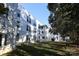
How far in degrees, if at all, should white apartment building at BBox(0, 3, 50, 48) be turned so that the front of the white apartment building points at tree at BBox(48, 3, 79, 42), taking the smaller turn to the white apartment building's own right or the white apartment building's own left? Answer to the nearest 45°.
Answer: approximately 45° to the white apartment building's own left

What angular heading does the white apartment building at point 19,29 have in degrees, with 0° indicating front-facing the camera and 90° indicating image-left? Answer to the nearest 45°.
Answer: approximately 315°
